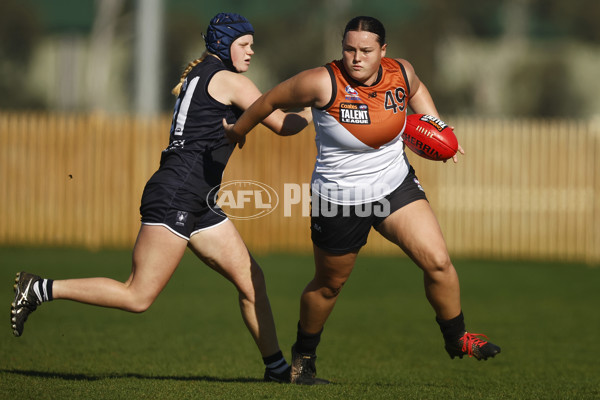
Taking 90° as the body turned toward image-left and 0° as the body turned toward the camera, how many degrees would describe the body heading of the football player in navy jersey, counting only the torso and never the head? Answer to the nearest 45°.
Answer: approximately 270°
